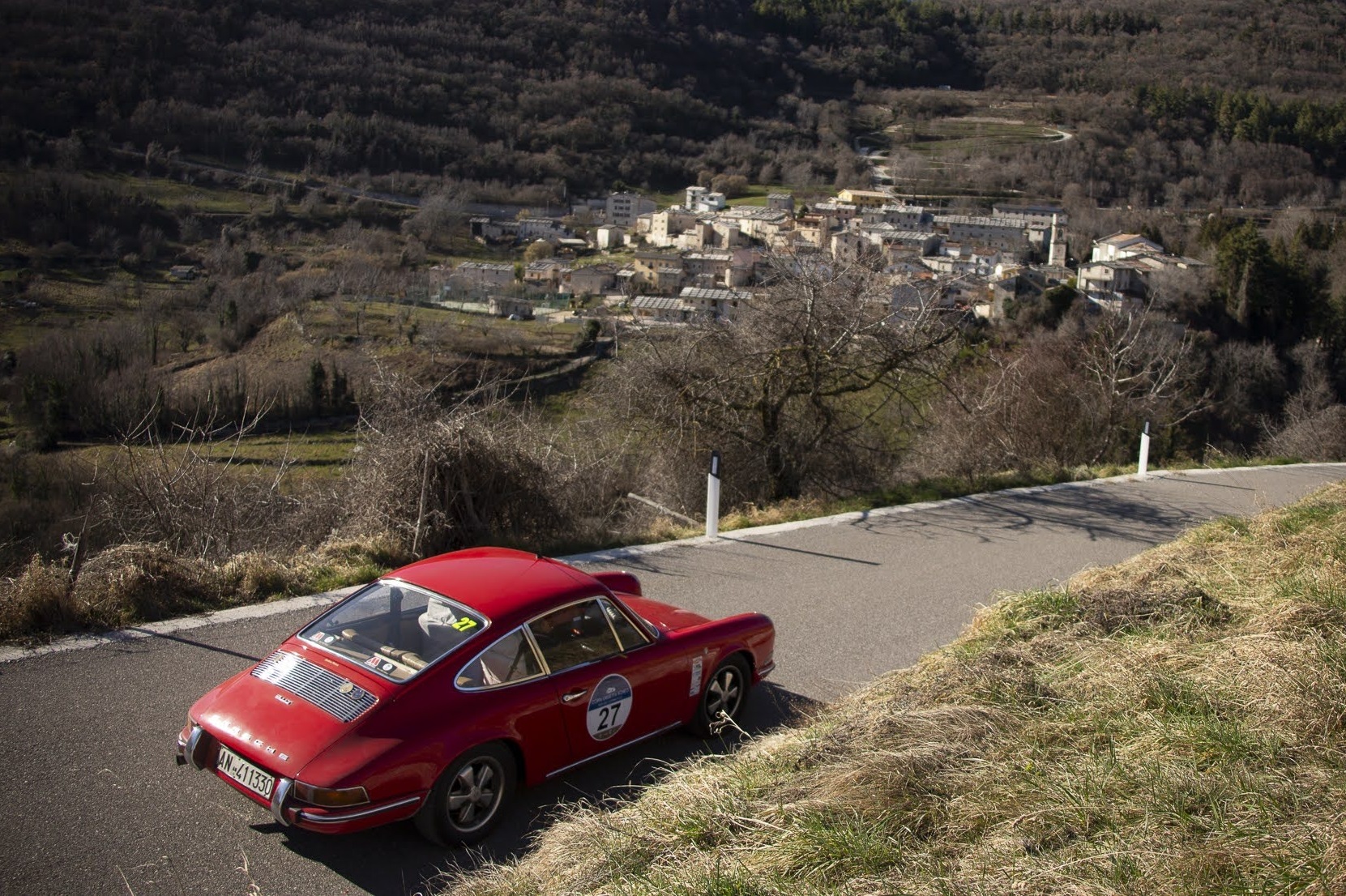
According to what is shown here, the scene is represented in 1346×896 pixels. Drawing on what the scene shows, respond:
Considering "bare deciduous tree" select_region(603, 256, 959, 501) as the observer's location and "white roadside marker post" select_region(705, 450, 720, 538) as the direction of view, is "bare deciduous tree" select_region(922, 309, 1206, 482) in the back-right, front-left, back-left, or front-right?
back-left

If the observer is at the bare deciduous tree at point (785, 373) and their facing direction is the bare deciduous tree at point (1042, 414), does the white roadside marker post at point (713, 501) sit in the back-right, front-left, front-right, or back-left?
back-right

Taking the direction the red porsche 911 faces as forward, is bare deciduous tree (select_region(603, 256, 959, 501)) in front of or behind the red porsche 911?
in front

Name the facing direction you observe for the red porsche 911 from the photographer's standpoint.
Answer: facing away from the viewer and to the right of the viewer

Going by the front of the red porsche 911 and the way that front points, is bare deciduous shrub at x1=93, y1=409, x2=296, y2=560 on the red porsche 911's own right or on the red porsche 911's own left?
on the red porsche 911's own left

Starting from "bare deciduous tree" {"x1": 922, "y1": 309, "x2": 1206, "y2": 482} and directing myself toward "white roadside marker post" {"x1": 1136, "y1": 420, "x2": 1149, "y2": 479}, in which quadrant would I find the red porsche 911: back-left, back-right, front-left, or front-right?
front-right

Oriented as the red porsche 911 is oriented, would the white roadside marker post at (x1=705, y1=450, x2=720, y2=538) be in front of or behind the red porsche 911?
in front

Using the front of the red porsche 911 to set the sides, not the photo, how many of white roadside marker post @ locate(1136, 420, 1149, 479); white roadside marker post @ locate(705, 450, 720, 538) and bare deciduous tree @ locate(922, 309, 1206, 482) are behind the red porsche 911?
0

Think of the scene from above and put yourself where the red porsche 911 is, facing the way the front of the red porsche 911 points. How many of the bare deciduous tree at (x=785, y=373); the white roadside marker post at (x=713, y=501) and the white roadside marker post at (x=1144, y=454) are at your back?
0

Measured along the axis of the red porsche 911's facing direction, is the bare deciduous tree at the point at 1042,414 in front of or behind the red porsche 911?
in front
